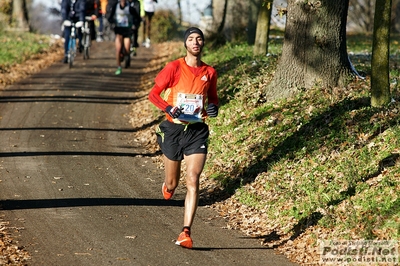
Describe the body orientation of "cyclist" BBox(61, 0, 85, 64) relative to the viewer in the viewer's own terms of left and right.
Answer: facing the viewer

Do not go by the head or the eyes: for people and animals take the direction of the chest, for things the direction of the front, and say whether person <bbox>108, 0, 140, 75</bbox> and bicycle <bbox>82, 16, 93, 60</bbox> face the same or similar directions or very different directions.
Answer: same or similar directions

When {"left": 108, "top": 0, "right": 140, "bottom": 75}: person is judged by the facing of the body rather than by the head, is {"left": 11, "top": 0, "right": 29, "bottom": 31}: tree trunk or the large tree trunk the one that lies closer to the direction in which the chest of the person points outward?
the large tree trunk

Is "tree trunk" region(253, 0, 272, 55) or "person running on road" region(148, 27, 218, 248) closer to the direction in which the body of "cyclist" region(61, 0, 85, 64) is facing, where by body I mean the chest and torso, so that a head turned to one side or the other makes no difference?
the person running on road

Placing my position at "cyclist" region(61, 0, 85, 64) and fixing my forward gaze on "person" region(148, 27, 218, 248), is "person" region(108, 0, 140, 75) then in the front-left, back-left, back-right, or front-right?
front-left

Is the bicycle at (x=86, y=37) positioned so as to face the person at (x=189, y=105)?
yes

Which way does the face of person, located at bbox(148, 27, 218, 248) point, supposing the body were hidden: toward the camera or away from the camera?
toward the camera

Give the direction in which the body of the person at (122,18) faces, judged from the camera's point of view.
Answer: toward the camera

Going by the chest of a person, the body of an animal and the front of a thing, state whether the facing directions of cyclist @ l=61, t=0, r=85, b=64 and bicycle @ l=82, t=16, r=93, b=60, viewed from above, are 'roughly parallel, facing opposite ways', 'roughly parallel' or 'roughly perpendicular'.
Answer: roughly parallel

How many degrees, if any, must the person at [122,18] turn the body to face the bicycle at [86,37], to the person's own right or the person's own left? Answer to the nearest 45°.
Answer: approximately 180°

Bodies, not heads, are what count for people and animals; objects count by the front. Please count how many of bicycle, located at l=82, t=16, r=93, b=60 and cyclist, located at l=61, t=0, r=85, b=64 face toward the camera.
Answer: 2

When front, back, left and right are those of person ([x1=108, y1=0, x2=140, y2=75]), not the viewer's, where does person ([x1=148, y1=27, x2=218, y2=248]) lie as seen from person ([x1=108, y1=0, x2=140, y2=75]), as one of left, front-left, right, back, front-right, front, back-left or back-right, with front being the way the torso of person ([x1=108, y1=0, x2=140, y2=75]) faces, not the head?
front
